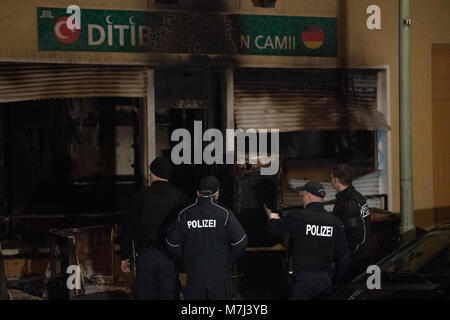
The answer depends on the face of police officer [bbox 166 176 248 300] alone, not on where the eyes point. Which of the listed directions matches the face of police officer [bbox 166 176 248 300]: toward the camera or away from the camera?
away from the camera

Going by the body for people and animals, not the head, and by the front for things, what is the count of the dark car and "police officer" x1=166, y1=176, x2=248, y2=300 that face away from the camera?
1

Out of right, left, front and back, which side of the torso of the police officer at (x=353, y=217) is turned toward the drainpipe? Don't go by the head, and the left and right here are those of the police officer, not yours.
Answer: right

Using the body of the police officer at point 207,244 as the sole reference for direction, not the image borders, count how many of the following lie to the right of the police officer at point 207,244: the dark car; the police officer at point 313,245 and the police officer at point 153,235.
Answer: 2

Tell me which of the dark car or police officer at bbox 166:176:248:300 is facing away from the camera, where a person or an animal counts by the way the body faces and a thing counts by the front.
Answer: the police officer

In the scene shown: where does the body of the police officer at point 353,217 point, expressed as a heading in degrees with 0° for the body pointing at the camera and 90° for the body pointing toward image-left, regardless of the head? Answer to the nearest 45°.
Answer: approximately 135°

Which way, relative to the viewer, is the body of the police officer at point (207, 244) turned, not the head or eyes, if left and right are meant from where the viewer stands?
facing away from the viewer

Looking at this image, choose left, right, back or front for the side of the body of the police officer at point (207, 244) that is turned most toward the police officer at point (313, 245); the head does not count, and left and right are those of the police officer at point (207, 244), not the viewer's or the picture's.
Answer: right

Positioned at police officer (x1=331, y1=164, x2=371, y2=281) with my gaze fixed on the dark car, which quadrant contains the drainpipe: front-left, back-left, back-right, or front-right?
back-left

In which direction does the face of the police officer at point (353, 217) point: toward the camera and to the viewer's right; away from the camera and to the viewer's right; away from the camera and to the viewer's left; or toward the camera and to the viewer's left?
away from the camera and to the viewer's left

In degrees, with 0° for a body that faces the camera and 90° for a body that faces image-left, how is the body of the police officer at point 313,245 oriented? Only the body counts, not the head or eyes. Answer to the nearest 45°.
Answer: approximately 135°

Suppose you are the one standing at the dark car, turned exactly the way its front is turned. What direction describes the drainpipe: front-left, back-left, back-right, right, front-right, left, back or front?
right

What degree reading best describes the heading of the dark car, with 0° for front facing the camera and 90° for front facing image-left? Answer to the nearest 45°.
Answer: approximately 90°

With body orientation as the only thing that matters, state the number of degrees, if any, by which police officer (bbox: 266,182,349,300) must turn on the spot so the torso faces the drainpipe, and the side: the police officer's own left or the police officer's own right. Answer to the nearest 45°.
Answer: approximately 90° to the police officer's own right

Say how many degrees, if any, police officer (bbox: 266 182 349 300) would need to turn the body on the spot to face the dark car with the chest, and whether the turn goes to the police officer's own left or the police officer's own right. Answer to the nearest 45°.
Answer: approximately 135° to the police officer's own right
